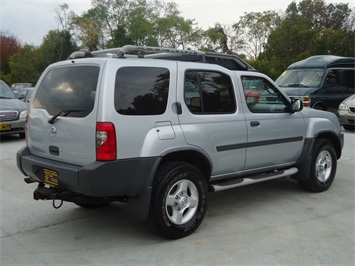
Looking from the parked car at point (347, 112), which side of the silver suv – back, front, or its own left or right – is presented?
front

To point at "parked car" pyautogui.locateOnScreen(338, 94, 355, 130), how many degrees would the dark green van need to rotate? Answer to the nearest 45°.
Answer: approximately 90° to its left

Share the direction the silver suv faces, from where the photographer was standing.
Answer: facing away from the viewer and to the right of the viewer

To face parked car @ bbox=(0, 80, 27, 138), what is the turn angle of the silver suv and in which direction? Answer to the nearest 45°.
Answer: approximately 90° to its left

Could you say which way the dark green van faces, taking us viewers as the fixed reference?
facing the viewer and to the left of the viewer

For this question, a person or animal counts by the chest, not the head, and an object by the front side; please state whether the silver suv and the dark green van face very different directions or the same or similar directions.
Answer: very different directions

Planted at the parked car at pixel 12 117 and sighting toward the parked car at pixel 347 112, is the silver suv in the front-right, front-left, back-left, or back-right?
front-right

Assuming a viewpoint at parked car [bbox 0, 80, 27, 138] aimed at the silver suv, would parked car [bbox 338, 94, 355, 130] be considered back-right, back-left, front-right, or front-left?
front-left

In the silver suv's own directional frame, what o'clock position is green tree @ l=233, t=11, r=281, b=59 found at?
The green tree is roughly at 11 o'clock from the silver suv.

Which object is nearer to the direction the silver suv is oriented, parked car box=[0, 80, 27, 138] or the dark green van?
the dark green van

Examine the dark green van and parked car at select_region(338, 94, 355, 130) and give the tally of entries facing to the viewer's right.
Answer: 0

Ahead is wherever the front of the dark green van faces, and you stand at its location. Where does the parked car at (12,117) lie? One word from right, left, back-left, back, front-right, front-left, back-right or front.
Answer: front

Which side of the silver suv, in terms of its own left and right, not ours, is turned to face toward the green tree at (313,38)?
front

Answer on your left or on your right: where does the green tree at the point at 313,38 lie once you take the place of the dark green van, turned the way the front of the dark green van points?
on your right
